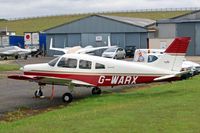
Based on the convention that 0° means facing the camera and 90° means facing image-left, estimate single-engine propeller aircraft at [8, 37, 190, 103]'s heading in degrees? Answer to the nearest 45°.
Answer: approximately 135°
